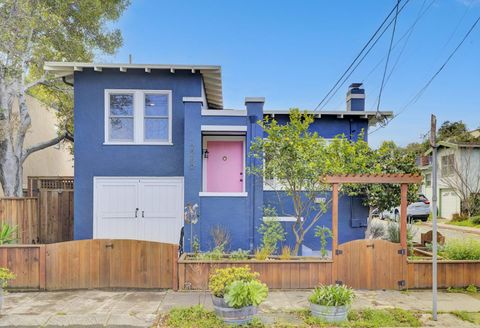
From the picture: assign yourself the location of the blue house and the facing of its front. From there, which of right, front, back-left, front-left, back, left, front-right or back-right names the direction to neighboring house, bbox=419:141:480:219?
back-left

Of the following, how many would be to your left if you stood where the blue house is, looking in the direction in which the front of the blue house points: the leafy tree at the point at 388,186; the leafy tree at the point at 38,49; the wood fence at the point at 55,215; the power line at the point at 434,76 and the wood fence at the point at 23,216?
2

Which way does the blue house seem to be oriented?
toward the camera

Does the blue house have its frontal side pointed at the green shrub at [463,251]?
no

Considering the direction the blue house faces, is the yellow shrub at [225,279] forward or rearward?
forward

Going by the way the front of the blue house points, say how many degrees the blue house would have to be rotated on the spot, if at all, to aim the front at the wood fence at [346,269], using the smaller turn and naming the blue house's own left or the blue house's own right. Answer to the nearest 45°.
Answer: approximately 45° to the blue house's own left

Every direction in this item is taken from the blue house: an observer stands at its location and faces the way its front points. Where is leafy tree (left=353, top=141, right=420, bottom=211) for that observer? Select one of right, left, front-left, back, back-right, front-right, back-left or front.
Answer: left

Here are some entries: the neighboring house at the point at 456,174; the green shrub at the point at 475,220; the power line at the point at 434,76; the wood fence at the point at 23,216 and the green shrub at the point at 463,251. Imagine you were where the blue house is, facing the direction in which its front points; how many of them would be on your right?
1

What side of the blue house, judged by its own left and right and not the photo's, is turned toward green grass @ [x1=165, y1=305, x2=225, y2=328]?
front

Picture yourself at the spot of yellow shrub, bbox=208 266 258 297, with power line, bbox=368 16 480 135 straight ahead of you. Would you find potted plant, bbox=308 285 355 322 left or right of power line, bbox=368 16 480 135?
right

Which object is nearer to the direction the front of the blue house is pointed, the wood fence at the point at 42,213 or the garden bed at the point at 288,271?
the garden bed

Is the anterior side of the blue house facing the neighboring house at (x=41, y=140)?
no

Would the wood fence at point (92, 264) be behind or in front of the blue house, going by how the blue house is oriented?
in front
